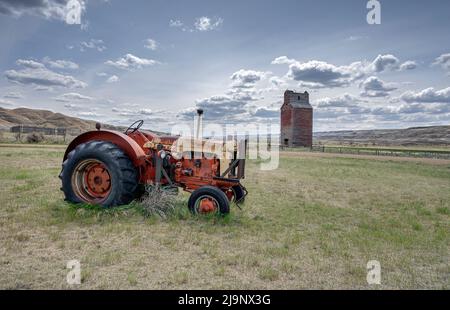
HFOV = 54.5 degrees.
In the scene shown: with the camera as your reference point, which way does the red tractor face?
facing the viewer and to the right of the viewer
